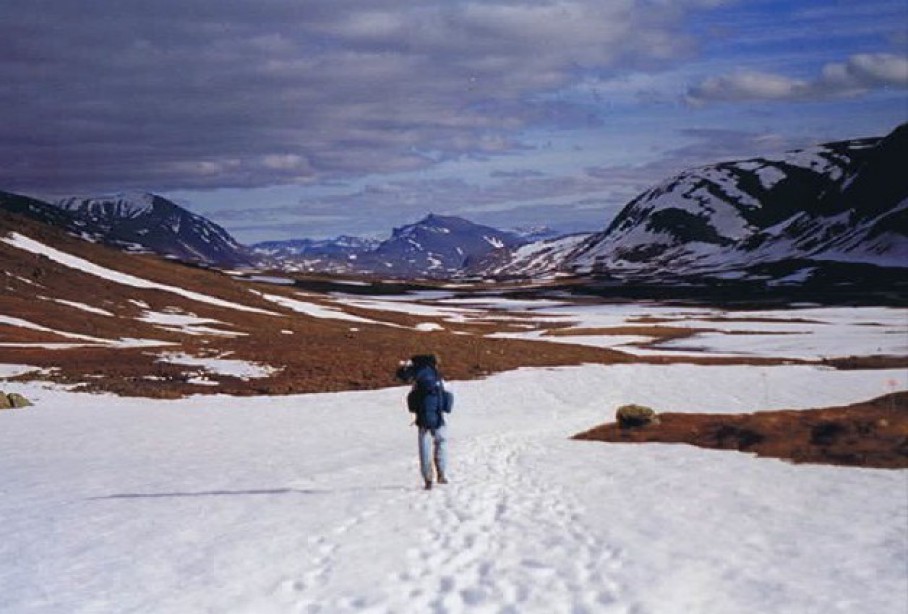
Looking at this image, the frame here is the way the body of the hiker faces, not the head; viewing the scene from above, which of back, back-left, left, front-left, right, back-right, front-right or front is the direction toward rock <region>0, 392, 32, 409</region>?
front-left

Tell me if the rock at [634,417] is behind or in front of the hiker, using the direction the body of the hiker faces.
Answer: in front

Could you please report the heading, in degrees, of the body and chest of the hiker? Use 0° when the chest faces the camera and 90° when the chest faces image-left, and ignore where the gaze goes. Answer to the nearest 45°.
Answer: approximately 180°
